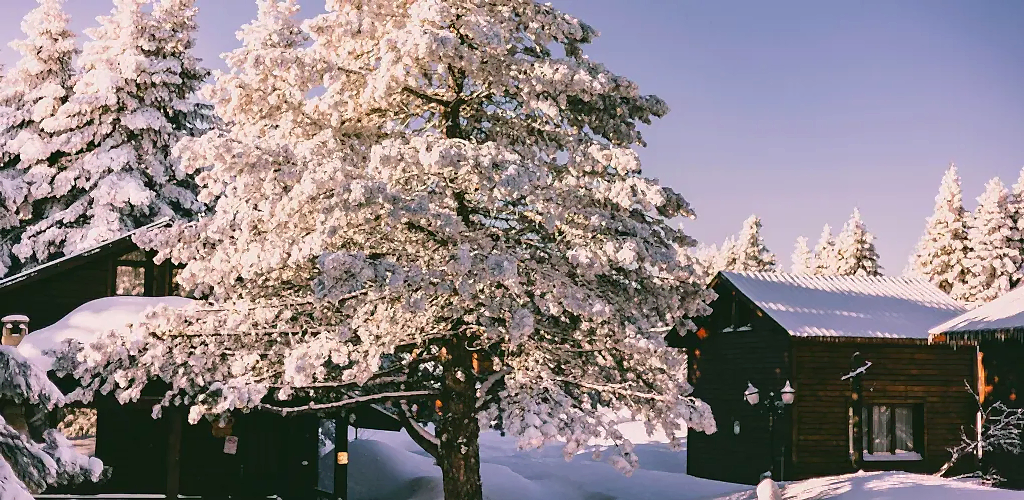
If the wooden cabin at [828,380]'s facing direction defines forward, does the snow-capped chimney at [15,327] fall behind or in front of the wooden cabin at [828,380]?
in front

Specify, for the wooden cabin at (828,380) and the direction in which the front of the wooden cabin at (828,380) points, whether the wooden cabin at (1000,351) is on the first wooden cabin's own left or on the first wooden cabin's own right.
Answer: on the first wooden cabin's own left

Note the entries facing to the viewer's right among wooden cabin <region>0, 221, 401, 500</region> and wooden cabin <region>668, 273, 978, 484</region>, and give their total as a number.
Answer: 0

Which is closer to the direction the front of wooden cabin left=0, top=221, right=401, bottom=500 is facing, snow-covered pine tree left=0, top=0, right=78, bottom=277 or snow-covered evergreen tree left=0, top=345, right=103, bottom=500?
the snow-covered evergreen tree

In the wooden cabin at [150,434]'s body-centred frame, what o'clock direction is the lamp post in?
The lamp post is roughly at 9 o'clock from the wooden cabin.

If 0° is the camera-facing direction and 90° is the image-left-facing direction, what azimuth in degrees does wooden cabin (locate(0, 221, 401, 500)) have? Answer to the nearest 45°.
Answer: approximately 0°

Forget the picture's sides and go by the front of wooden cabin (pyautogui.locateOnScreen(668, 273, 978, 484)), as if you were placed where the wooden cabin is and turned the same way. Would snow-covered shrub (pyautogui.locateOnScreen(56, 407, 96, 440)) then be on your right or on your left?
on your right

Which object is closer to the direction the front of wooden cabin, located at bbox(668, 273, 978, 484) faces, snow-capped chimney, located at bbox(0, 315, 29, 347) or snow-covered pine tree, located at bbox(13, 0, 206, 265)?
the snow-capped chimney
